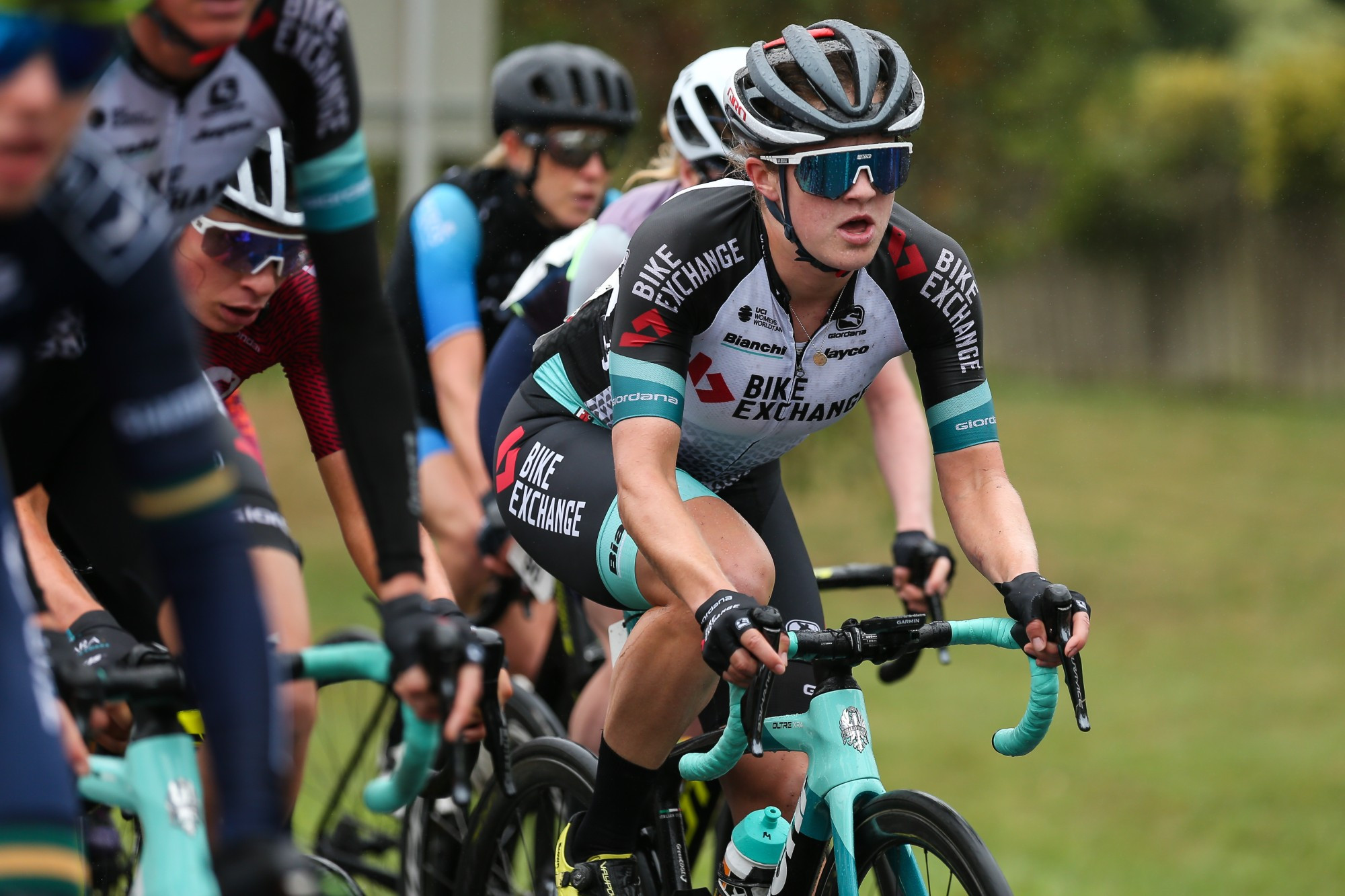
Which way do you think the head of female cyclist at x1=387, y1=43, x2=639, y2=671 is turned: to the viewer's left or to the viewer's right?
to the viewer's right

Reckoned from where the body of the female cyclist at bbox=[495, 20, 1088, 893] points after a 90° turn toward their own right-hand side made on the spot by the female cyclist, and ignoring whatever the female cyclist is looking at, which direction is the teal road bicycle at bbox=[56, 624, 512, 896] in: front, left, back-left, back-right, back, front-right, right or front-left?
front

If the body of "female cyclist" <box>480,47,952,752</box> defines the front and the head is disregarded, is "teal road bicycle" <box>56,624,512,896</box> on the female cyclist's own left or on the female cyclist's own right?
on the female cyclist's own right

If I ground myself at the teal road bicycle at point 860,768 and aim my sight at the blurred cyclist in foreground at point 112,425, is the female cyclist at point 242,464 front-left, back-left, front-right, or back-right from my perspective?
front-right

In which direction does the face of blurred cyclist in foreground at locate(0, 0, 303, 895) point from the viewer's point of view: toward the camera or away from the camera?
toward the camera

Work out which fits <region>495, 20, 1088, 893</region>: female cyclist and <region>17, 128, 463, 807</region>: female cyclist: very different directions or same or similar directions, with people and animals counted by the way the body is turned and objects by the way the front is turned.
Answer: same or similar directions

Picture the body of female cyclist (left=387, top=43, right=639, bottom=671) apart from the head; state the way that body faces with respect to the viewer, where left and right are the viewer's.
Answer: facing the viewer and to the right of the viewer

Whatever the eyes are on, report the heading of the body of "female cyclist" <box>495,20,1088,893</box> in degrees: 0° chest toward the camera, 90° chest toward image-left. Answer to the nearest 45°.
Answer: approximately 315°

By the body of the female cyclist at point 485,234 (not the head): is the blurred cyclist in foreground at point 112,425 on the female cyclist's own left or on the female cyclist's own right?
on the female cyclist's own right

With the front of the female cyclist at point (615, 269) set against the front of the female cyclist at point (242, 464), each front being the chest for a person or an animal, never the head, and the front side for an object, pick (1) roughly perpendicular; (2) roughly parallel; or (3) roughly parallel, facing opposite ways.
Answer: roughly parallel

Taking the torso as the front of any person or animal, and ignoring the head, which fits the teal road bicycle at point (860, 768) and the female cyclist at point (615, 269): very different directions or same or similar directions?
same or similar directions
